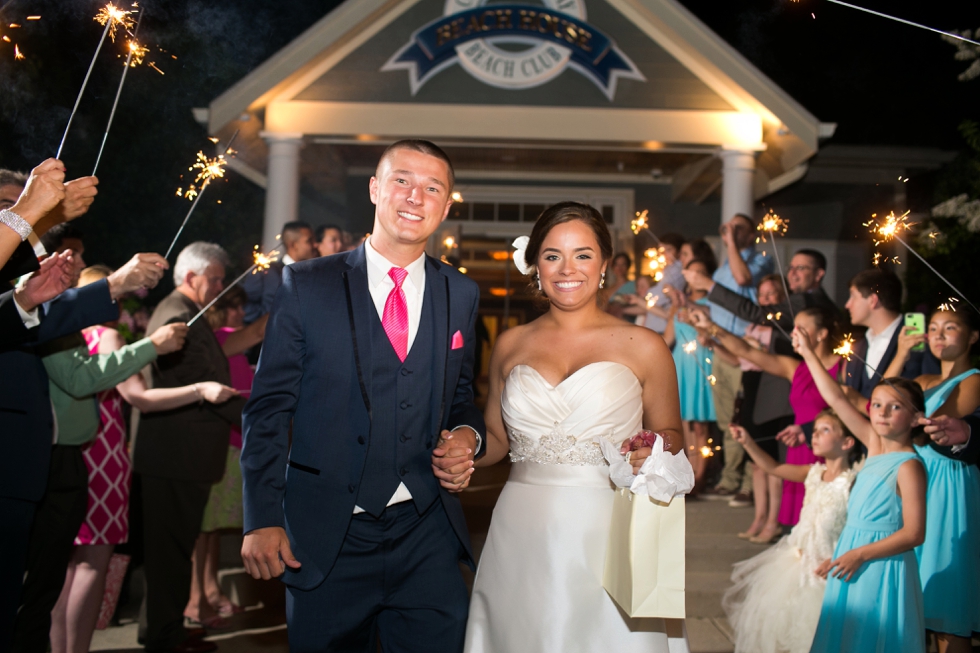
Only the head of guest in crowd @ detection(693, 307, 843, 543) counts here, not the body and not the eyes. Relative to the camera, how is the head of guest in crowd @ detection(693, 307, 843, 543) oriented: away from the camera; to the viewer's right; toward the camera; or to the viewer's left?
to the viewer's left

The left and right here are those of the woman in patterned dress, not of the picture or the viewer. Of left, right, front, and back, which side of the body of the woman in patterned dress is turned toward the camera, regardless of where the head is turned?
right

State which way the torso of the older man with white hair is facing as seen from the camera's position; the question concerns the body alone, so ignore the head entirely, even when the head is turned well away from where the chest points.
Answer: to the viewer's right

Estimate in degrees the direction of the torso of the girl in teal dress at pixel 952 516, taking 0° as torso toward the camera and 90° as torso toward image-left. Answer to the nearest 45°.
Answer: approximately 45°

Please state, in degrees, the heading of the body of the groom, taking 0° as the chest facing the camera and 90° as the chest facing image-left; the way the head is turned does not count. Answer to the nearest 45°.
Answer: approximately 0°

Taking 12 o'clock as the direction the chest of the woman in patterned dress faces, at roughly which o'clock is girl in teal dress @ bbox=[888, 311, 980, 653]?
The girl in teal dress is roughly at 1 o'clock from the woman in patterned dress.

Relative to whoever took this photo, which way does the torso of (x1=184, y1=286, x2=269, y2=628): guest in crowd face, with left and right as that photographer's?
facing to the right of the viewer

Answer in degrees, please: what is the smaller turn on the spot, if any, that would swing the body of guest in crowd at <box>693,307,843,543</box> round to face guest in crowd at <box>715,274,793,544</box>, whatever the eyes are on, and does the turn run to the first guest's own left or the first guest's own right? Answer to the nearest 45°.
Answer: approximately 90° to the first guest's own right

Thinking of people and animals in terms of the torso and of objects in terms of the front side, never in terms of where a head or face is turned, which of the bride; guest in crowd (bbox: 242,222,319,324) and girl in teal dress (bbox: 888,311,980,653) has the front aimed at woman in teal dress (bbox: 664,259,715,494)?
the guest in crowd

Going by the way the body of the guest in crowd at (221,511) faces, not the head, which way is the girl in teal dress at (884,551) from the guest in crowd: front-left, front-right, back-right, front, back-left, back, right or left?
front-right

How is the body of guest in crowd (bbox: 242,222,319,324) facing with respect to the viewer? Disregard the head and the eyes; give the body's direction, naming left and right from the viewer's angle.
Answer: facing to the right of the viewer

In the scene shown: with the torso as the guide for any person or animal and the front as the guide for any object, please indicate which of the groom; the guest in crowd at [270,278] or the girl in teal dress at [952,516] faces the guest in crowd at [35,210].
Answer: the girl in teal dress

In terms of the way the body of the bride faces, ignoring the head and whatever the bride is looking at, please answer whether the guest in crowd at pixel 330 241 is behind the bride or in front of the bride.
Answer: behind

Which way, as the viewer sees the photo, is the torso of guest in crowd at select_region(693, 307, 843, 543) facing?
to the viewer's left
